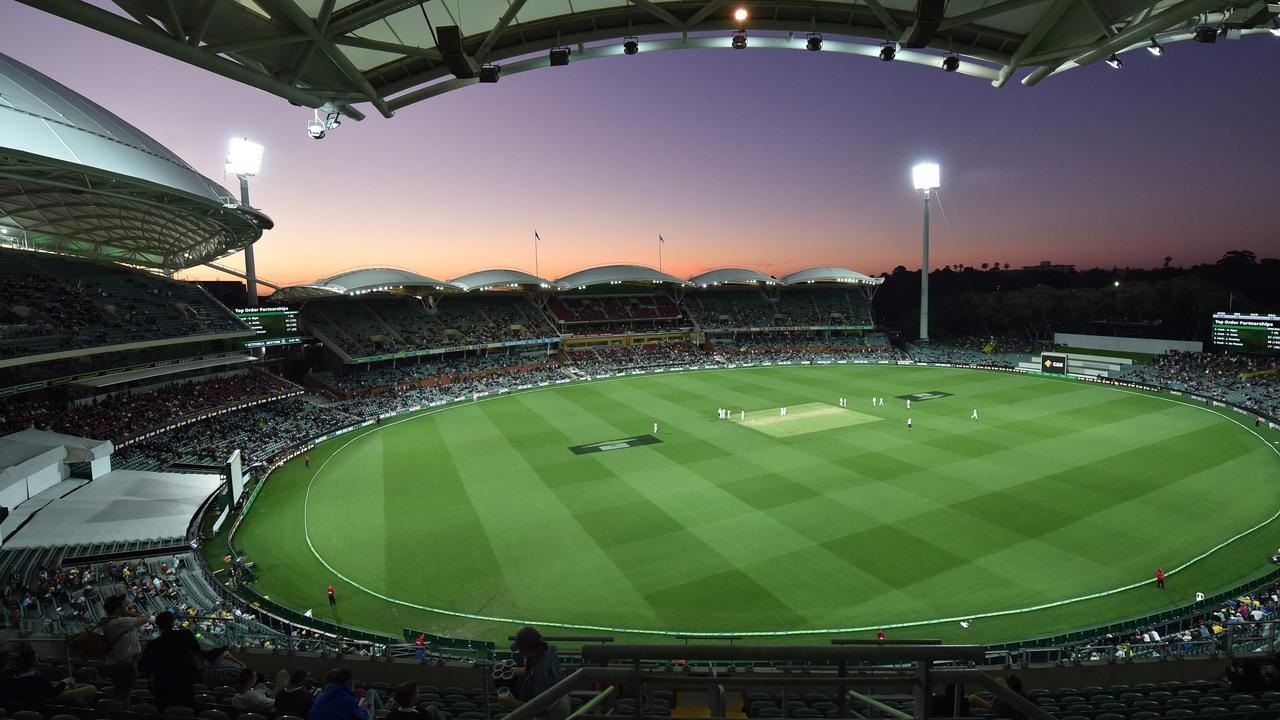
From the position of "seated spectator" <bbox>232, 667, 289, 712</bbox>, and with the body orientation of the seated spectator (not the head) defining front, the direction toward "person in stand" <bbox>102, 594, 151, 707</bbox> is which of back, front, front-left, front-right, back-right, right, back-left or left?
front-left

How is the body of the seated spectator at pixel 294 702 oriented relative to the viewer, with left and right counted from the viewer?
facing away from the viewer

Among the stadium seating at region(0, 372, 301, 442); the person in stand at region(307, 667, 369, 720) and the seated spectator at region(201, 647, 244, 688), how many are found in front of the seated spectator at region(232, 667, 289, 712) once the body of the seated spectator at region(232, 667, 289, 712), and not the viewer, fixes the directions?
2

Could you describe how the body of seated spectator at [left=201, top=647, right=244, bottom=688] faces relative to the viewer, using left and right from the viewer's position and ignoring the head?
facing away from the viewer and to the right of the viewer

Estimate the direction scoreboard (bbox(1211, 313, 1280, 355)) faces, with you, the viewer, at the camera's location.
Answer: facing the viewer and to the left of the viewer

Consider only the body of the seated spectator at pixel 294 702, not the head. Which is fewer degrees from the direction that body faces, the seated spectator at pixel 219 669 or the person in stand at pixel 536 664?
the seated spectator

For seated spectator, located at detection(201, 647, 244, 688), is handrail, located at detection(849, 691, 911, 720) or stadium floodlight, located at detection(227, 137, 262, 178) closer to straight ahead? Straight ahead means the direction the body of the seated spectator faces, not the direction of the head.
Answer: the stadium floodlight

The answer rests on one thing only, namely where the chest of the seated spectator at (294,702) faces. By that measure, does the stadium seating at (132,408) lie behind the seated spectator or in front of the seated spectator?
in front

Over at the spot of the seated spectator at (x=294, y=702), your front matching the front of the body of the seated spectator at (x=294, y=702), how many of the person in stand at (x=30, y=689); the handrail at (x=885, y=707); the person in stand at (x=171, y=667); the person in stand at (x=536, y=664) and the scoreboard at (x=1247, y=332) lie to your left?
2

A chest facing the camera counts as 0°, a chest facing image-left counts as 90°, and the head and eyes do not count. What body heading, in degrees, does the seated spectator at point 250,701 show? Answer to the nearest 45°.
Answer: approximately 180°

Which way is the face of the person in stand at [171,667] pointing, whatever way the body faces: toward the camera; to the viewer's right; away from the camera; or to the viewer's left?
away from the camera

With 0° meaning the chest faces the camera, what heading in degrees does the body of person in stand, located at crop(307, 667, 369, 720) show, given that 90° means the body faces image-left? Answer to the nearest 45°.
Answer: approximately 225°
